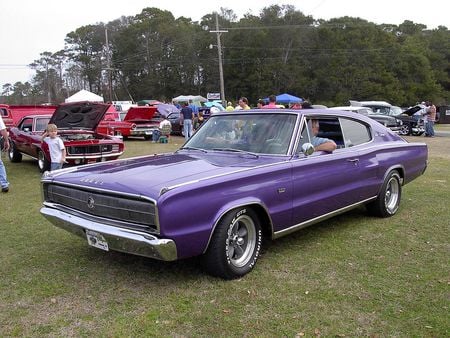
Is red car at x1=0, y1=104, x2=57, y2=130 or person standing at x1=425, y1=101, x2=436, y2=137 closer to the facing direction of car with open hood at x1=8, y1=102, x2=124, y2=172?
the person standing

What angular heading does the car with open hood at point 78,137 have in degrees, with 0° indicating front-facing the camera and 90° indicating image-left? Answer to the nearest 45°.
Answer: approximately 315°

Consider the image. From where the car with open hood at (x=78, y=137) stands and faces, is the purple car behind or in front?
in front

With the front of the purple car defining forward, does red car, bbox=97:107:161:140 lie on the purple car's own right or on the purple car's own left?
on the purple car's own right

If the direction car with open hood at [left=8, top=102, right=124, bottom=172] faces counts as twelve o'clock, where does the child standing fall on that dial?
The child standing is roughly at 2 o'clock from the car with open hood.

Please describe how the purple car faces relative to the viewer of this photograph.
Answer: facing the viewer and to the left of the viewer

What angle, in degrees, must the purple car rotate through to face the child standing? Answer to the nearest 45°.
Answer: approximately 90° to its right

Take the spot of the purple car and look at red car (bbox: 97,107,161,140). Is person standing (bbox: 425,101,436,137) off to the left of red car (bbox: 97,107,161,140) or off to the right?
right

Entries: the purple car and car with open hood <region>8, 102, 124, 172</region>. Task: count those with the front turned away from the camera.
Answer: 0

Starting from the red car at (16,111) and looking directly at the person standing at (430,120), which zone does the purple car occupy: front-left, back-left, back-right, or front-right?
front-right

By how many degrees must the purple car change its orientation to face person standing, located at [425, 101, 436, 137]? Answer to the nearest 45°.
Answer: approximately 180°
